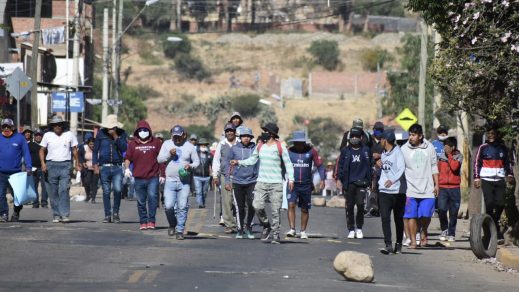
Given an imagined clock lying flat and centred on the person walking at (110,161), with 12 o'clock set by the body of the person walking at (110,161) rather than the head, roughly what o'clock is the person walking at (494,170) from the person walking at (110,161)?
the person walking at (494,170) is roughly at 10 o'clock from the person walking at (110,161).

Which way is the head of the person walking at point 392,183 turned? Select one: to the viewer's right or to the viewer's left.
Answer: to the viewer's left

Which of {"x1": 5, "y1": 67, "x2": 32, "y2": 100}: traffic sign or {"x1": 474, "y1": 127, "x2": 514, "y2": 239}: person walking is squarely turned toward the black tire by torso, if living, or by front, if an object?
the person walking

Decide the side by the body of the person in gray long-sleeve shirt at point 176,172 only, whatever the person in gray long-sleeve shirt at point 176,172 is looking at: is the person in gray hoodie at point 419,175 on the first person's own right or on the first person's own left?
on the first person's own left

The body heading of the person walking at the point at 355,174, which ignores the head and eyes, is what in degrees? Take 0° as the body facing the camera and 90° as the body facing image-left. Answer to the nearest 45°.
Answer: approximately 0°

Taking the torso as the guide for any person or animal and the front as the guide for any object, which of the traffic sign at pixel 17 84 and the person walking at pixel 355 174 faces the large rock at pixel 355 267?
the person walking

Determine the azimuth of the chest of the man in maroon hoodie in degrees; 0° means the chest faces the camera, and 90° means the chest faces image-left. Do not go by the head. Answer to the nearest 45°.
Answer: approximately 0°
